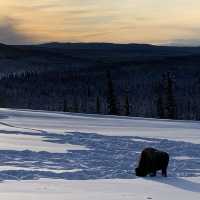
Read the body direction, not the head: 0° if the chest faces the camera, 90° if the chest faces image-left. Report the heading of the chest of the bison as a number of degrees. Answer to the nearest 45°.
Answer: approximately 90°
